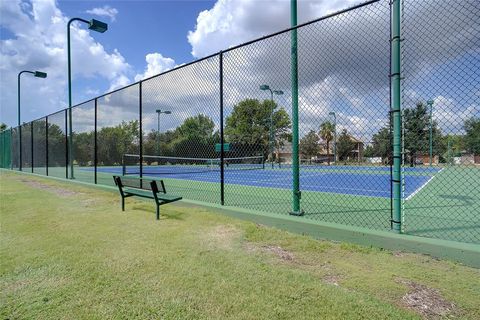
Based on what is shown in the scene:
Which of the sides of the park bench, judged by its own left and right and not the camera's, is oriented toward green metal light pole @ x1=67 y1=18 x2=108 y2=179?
left

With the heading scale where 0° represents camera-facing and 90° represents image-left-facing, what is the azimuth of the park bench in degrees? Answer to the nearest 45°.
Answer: approximately 225°

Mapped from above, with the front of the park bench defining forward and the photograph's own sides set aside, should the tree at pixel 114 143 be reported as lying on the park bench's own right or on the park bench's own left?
on the park bench's own left

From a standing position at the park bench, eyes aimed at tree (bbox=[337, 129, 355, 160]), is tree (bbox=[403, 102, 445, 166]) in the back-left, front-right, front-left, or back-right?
front-right
